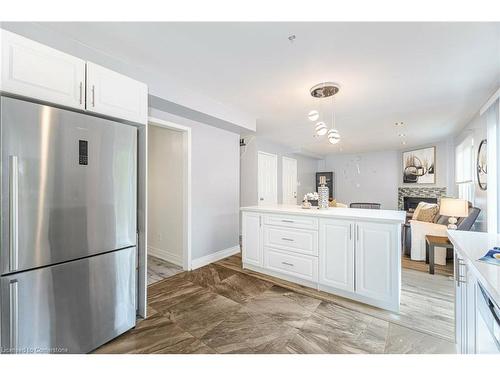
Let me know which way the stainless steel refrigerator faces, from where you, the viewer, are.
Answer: facing the viewer and to the right of the viewer

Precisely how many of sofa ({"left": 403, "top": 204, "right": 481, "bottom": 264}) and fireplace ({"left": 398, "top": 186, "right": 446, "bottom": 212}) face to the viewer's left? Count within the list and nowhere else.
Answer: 1

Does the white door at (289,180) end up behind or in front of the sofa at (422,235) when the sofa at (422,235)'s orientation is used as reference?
in front

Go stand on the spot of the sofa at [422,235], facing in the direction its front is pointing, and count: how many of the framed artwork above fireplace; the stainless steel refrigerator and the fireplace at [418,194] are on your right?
2

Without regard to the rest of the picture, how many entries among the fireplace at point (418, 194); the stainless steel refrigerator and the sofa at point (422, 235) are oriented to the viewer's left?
1

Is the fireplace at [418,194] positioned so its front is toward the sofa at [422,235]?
yes

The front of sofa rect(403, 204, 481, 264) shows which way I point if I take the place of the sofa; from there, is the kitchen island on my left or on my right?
on my left

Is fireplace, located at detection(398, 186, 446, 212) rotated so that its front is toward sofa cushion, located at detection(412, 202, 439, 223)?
yes

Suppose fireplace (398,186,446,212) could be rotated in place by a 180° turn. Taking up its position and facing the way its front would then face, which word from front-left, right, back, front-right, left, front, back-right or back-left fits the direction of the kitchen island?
back

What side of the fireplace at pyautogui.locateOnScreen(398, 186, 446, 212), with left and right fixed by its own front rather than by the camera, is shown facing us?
front

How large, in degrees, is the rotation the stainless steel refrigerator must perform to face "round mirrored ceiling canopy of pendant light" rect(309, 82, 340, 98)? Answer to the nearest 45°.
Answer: approximately 45° to its left

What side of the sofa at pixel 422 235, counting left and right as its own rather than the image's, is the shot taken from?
left

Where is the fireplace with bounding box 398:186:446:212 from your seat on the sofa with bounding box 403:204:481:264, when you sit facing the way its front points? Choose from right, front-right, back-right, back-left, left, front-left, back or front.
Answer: right

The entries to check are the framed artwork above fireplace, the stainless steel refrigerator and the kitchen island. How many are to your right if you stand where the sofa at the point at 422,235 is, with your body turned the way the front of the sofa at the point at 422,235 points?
1
